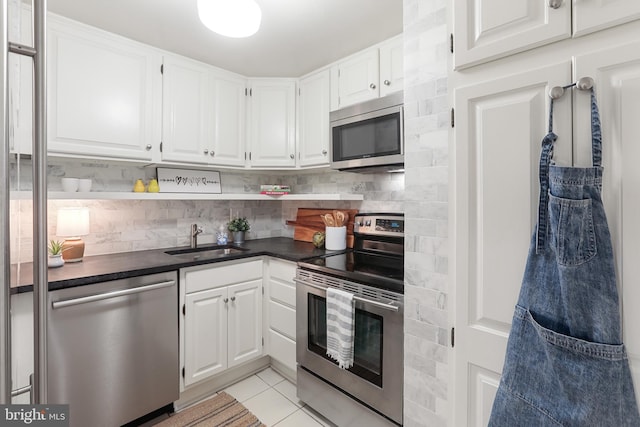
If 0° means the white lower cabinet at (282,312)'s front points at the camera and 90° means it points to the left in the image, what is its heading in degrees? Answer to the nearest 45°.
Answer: approximately 45°

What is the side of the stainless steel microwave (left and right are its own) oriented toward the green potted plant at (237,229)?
right

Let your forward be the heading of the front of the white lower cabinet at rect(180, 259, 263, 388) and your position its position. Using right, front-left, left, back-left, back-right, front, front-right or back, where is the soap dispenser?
back-left

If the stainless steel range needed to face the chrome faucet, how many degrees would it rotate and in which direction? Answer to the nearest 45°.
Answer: approximately 90° to its right

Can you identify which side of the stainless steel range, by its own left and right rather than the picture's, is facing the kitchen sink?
right

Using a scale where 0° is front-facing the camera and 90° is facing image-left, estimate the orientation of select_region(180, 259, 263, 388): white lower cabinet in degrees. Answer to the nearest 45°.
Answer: approximately 315°

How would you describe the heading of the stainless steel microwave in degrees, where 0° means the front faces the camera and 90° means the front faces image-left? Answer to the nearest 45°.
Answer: approximately 45°
